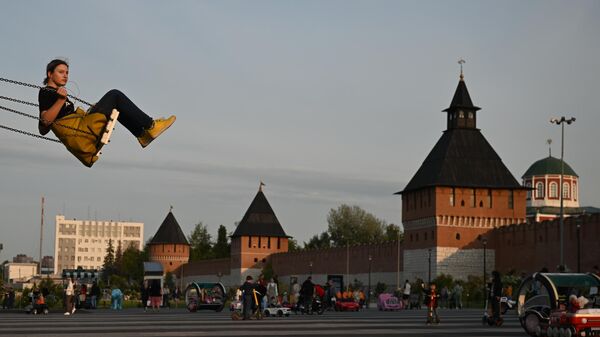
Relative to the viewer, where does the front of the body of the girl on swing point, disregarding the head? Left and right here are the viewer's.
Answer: facing to the right of the viewer

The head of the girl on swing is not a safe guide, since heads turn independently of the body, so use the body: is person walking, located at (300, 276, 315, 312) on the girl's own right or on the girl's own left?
on the girl's own left

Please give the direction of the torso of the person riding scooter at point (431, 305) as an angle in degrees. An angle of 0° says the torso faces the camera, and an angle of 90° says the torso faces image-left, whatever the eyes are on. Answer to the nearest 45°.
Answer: approximately 0°

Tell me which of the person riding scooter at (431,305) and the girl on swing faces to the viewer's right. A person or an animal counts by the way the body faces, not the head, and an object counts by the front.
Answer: the girl on swing

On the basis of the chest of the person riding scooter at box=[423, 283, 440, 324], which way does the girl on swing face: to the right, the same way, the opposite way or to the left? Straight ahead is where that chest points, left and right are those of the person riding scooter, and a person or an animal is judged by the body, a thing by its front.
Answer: to the left
